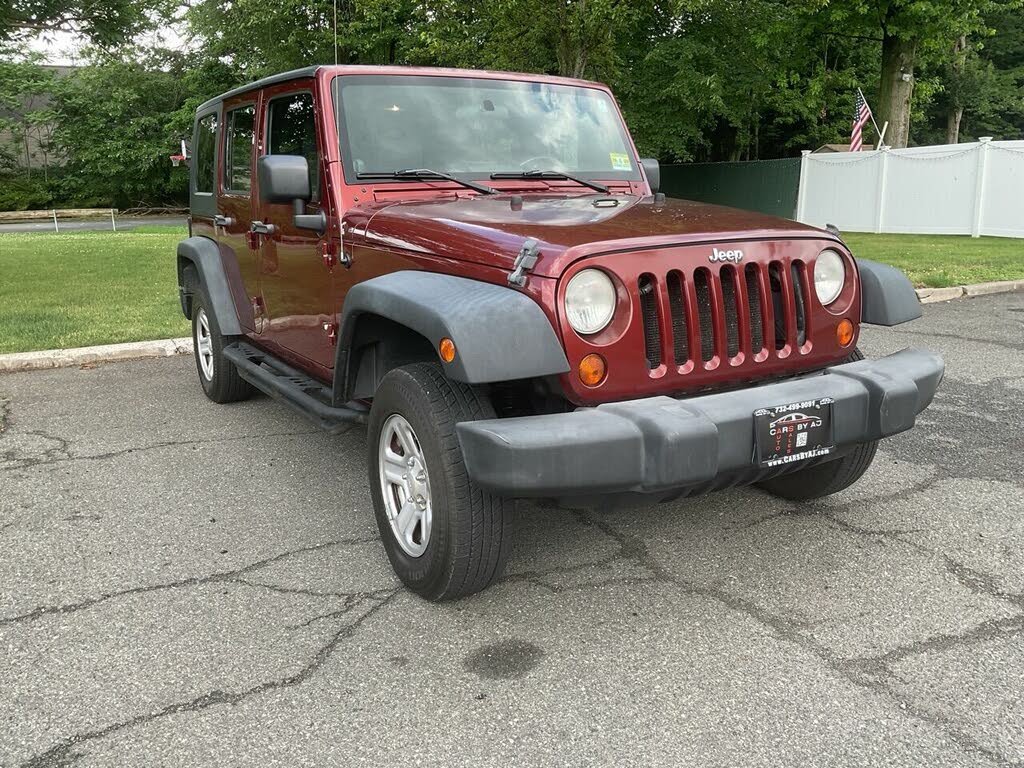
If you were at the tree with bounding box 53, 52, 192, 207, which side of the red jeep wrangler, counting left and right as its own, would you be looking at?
back

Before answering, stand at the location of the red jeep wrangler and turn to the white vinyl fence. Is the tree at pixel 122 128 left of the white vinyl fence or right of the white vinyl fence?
left

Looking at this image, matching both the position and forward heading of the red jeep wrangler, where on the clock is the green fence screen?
The green fence screen is roughly at 8 o'clock from the red jeep wrangler.

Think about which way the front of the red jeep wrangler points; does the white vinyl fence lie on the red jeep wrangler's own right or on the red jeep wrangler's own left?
on the red jeep wrangler's own left

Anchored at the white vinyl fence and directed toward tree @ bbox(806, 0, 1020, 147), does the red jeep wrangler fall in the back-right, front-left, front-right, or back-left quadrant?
back-left

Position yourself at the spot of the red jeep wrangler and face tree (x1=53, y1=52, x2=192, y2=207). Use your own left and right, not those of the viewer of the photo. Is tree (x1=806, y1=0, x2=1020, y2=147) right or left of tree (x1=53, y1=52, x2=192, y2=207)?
right

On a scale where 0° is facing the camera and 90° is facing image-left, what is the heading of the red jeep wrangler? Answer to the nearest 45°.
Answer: approximately 315°
